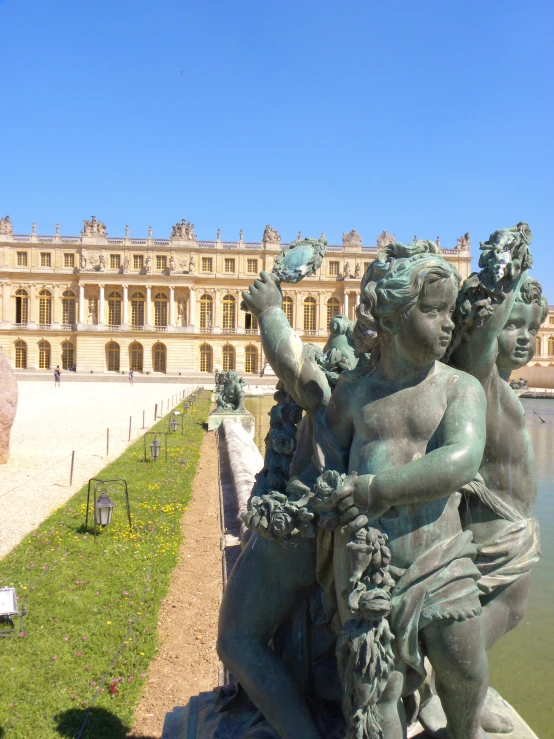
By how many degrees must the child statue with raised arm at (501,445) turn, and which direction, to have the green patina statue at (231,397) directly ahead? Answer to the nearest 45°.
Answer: approximately 180°

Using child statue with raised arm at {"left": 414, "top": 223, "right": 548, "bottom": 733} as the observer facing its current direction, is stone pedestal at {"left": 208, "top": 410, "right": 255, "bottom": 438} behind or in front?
behind
